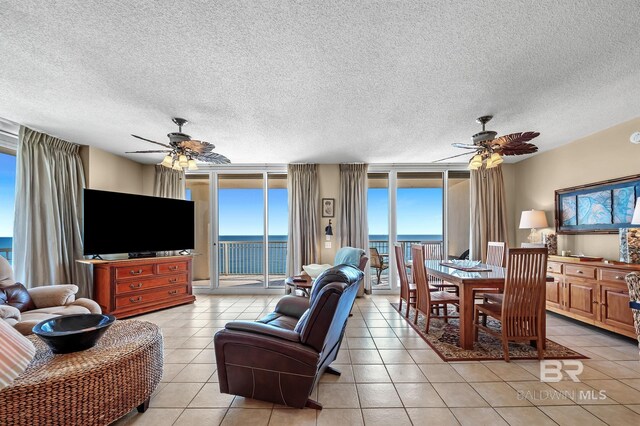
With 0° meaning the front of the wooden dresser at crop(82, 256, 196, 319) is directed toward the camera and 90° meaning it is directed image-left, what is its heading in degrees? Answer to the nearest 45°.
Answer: approximately 315°

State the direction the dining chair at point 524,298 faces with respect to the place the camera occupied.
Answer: facing away from the viewer and to the left of the viewer

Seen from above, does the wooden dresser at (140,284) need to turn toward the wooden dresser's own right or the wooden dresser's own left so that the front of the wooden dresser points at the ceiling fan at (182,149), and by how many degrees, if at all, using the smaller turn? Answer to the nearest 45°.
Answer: approximately 45° to the wooden dresser's own right

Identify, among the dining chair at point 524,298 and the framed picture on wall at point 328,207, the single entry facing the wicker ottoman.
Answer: the framed picture on wall

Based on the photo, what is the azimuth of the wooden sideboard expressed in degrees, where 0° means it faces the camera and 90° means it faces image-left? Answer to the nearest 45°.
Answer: approximately 45°

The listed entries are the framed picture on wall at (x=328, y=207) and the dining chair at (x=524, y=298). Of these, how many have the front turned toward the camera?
1

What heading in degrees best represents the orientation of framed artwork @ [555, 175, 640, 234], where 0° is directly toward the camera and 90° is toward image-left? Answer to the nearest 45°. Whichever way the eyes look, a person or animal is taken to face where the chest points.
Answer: approximately 45°

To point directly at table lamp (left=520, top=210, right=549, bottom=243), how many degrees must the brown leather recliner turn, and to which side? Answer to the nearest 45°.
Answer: approximately 90° to its right

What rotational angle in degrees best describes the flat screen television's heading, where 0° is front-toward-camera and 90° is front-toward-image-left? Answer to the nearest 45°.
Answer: approximately 315°

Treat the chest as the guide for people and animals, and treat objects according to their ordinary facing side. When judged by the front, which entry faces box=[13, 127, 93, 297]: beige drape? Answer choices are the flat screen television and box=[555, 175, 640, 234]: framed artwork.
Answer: the framed artwork
